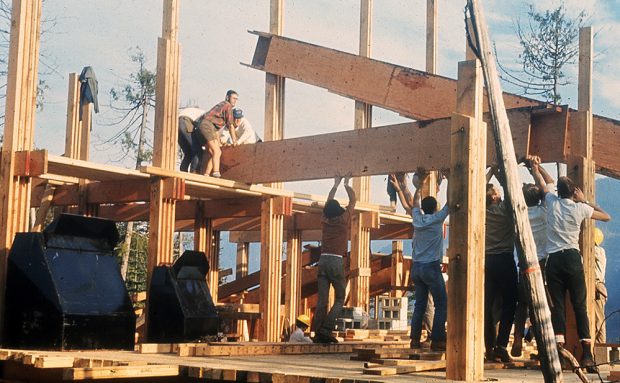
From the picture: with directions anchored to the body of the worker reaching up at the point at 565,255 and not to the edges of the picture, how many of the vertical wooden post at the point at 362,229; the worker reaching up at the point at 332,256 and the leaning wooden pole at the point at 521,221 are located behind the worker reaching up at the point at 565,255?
1

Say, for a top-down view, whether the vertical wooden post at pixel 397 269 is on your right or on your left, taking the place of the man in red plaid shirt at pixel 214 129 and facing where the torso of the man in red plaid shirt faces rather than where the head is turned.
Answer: on your left

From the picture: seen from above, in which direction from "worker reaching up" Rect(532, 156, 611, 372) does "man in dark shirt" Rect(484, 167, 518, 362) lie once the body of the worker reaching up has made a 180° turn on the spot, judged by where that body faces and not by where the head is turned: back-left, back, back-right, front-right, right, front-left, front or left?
back-right

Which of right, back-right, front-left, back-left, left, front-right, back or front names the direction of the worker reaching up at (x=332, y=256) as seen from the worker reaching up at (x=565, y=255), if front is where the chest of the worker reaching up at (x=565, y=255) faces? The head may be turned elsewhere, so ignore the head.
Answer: front-left

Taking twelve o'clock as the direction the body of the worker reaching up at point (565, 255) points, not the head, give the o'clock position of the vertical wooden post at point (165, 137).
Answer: The vertical wooden post is roughly at 10 o'clock from the worker reaching up.

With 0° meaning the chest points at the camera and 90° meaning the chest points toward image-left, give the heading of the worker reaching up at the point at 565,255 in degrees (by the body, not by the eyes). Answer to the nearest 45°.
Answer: approximately 180°

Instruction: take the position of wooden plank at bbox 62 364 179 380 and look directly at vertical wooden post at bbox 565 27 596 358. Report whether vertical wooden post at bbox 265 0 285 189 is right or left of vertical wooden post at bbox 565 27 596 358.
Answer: left

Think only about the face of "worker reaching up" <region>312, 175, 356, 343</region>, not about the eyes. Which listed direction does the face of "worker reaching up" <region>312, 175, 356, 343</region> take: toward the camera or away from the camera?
away from the camera

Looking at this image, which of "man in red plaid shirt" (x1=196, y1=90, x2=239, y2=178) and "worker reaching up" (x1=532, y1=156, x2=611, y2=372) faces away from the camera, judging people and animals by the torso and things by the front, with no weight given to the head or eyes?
the worker reaching up

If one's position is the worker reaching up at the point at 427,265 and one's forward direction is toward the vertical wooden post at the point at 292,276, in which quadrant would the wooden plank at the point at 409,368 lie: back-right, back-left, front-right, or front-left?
back-left

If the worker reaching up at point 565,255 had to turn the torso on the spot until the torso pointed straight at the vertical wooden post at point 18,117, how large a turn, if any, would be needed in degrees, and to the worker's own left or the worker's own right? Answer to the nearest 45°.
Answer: approximately 90° to the worker's own left

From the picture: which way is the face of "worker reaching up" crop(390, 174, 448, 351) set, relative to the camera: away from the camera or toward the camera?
away from the camera
